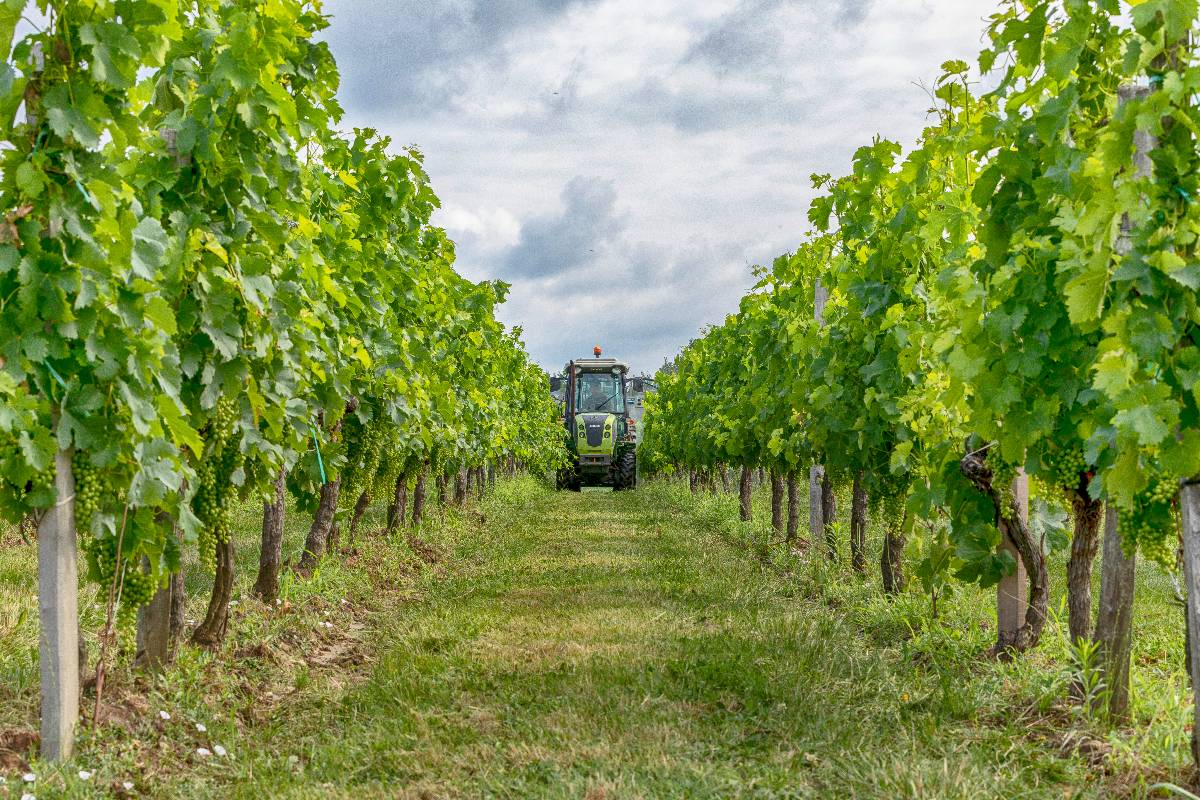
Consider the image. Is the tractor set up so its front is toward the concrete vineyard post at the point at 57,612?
yes

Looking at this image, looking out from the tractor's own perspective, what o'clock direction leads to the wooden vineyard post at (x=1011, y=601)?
The wooden vineyard post is roughly at 12 o'clock from the tractor.

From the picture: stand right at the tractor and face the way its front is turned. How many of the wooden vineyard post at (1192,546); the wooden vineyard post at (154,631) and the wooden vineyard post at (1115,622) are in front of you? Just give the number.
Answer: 3

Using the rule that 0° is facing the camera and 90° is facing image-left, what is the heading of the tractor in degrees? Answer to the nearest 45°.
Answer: approximately 0°

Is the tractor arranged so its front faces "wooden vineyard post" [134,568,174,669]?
yes

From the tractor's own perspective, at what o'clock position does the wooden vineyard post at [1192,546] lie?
The wooden vineyard post is roughly at 12 o'clock from the tractor.

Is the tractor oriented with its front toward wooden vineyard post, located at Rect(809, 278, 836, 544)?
yes
